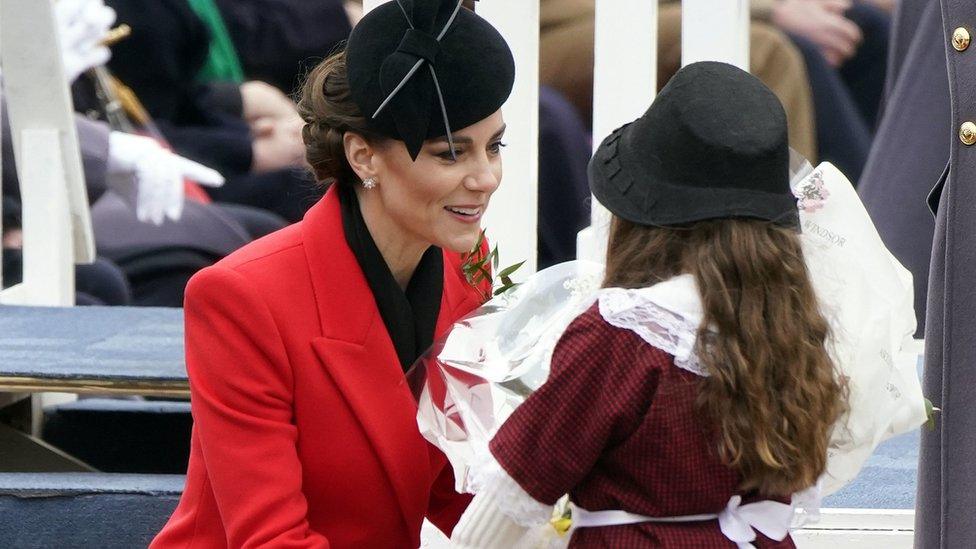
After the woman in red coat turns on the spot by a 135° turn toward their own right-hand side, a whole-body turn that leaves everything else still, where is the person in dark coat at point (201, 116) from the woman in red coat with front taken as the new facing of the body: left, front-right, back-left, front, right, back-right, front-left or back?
right

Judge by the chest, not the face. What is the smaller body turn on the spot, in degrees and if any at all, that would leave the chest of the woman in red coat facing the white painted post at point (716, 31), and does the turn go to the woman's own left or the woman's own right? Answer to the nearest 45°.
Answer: approximately 90° to the woman's own left

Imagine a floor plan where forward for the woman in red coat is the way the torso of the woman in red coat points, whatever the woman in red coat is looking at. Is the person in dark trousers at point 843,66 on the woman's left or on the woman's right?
on the woman's left

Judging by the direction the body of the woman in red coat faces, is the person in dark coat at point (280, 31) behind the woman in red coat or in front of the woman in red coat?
behind

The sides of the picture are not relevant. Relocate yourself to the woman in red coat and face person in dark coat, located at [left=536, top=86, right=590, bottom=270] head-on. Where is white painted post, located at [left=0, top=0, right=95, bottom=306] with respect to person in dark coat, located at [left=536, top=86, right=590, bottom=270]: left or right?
left

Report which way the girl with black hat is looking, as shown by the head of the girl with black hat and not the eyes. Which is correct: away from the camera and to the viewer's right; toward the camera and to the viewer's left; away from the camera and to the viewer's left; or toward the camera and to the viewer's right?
away from the camera and to the viewer's left

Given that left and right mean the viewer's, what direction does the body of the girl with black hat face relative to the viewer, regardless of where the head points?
facing away from the viewer and to the left of the viewer

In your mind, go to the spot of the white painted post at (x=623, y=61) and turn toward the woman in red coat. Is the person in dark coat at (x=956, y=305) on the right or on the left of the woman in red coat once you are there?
left

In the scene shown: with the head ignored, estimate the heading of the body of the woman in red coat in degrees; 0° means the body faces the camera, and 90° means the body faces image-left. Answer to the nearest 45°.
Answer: approximately 315°
